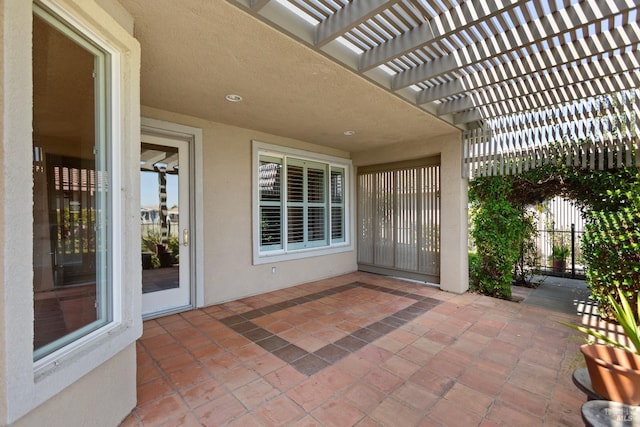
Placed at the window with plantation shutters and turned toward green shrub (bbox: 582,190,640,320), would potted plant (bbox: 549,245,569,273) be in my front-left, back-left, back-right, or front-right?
front-left

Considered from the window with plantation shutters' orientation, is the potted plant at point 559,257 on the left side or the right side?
on its left

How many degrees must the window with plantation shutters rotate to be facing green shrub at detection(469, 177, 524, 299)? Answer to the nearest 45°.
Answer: approximately 45° to its left

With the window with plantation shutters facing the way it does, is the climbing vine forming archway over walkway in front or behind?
in front

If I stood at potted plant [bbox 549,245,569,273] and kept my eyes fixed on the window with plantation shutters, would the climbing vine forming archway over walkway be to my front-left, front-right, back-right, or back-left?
front-left

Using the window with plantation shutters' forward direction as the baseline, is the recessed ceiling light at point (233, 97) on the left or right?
on its right

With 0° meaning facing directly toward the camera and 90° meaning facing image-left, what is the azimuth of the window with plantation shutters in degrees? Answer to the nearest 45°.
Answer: approximately 315°

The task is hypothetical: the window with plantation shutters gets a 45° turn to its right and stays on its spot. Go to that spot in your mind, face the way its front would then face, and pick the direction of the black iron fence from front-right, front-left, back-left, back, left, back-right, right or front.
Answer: left

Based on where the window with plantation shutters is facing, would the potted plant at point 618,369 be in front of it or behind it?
in front
